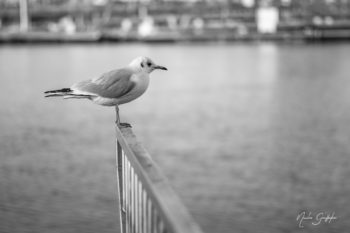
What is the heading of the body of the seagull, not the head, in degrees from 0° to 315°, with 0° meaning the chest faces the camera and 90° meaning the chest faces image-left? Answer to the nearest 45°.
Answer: approximately 270°
